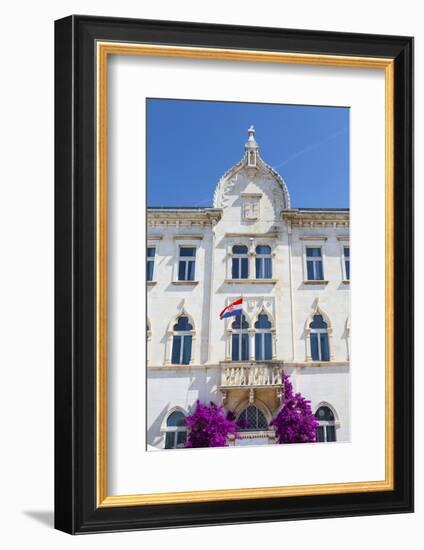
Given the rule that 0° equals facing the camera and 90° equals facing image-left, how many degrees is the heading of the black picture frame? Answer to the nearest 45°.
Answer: approximately 315°
